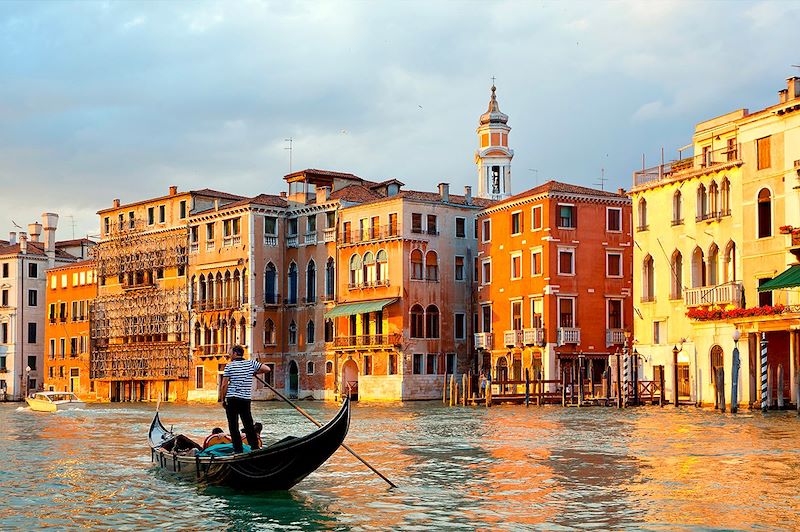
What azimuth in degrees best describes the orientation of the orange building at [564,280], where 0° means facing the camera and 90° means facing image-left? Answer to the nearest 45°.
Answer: approximately 45°

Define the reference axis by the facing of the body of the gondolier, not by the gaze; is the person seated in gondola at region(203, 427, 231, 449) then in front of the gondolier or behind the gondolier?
in front

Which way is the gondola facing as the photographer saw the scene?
facing away from the viewer and to the left of the viewer

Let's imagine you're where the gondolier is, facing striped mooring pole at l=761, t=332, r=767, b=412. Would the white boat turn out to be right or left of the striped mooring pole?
left

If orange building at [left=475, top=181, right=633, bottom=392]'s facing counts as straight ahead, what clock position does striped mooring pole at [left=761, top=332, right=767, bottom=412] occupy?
The striped mooring pole is roughly at 10 o'clock from the orange building.

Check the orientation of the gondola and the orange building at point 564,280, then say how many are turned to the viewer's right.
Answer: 0

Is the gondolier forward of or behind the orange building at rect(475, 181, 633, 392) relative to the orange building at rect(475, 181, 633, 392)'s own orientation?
forward

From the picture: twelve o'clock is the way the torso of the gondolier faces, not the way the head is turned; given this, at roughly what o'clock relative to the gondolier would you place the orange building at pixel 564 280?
The orange building is roughly at 2 o'clock from the gondolier.
